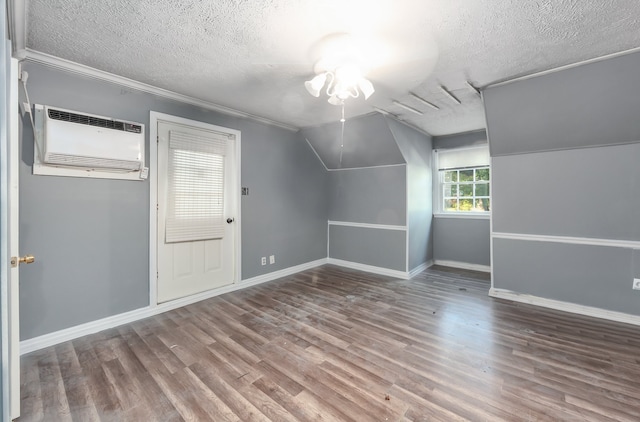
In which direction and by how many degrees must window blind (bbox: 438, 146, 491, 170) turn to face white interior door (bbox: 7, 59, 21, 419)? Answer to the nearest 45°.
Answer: approximately 45° to its right

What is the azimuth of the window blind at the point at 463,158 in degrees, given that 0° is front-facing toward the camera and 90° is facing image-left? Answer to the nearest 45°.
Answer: approximately 0°

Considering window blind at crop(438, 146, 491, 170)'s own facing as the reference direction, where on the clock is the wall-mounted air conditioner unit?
The wall-mounted air conditioner unit is roughly at 1 o'clock from the window blind.

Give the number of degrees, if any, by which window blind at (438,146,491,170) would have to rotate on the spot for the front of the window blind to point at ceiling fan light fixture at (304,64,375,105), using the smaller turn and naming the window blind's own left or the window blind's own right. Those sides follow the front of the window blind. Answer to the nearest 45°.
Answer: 0° — it already faces it
